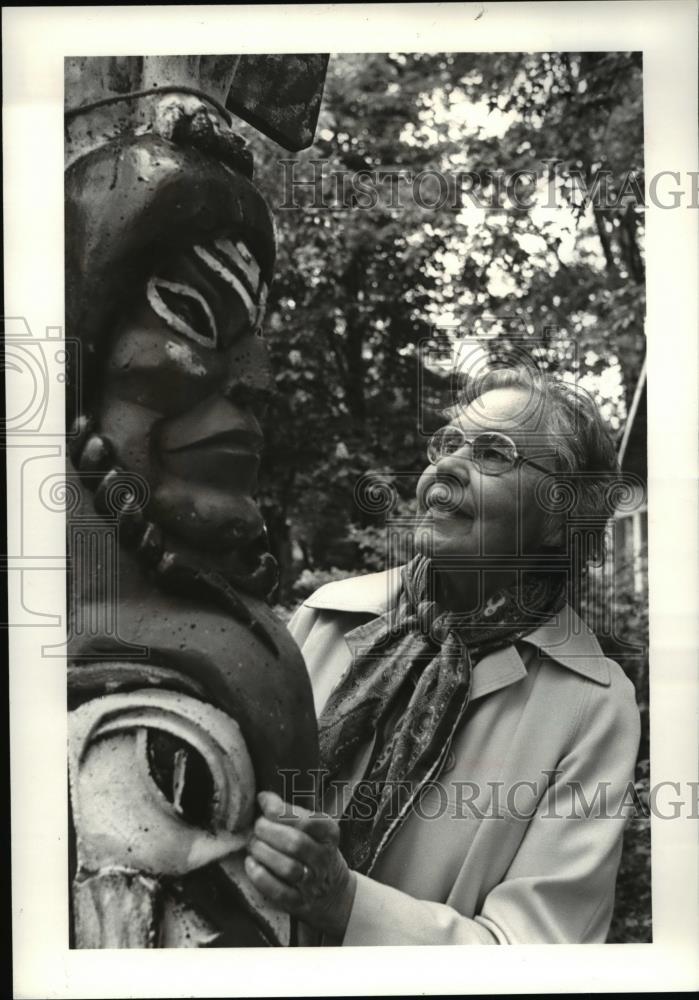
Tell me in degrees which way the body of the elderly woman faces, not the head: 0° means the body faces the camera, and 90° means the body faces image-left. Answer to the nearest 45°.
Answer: approximately 45°

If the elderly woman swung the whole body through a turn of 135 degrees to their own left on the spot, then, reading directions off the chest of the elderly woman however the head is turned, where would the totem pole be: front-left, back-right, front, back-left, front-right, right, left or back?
back

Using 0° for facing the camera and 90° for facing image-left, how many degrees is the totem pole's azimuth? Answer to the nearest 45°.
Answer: approximately 315°
